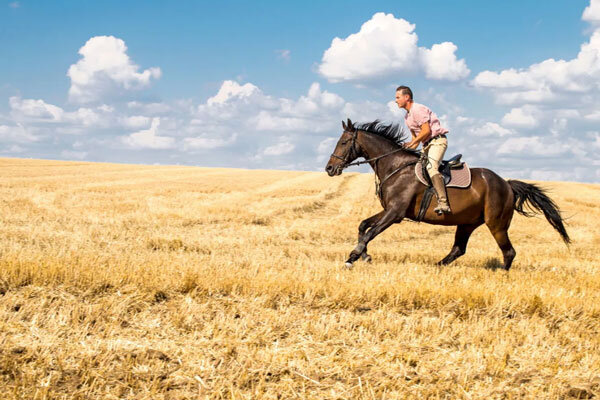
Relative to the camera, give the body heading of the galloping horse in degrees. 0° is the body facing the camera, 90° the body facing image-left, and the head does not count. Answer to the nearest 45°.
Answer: approximately 90°

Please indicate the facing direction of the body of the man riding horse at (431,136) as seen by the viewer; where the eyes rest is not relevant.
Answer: to the viewer's left
